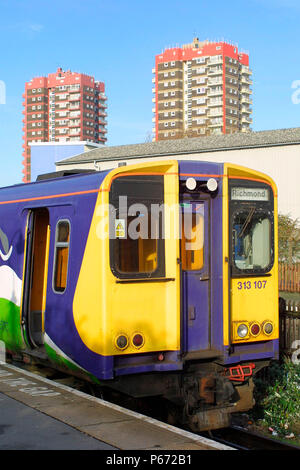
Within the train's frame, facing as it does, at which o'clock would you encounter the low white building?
The low white building is roughly at 8 o'clock from the train.

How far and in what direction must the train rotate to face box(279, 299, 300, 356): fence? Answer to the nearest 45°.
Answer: approximately 90° to its left

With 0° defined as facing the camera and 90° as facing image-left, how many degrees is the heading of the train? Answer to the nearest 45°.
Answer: approximately 315°

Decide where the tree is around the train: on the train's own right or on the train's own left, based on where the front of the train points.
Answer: on the train's own left

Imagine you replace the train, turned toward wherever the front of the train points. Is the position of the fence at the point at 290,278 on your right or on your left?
on your left
